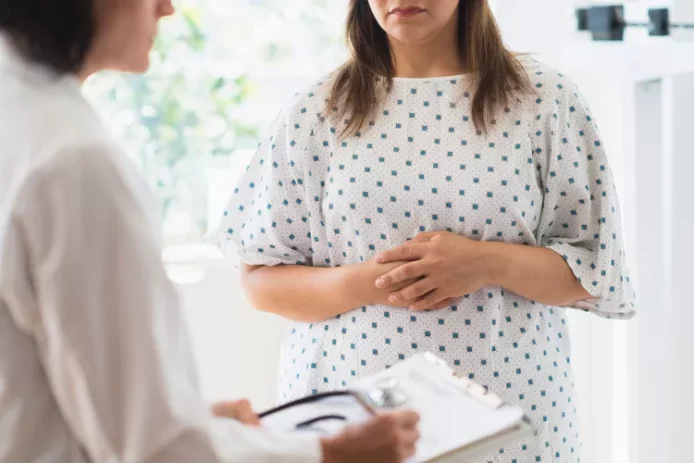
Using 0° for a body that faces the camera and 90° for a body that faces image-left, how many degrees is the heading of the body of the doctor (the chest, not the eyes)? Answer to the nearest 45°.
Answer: approximately 270°

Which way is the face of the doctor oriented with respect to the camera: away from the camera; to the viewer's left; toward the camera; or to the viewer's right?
to the viewer's right
